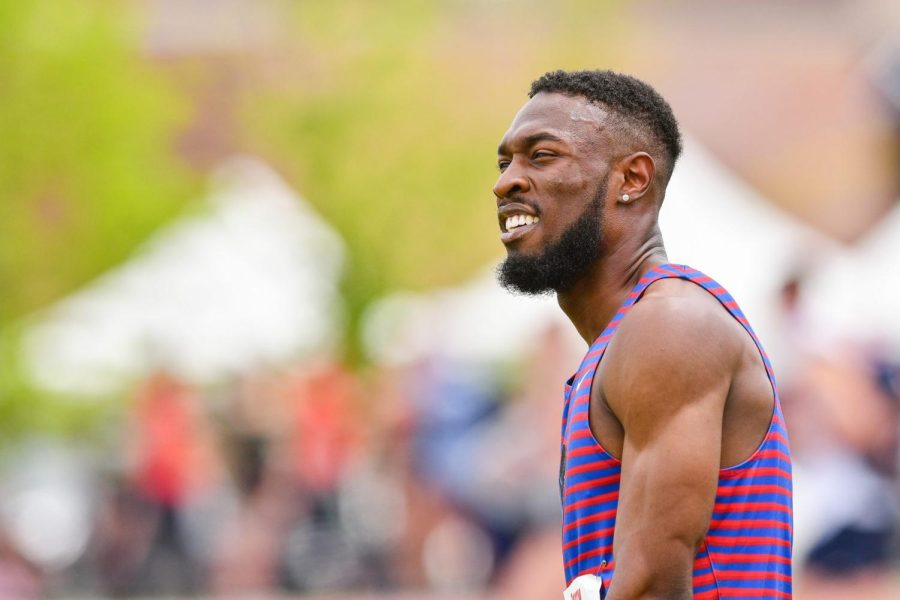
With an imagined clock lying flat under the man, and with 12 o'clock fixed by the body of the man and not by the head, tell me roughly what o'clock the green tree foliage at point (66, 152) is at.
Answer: The green tree foliage is roughly at 2 o'clock from the man.

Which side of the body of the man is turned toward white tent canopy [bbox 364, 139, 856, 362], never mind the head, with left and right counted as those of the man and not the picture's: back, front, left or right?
right

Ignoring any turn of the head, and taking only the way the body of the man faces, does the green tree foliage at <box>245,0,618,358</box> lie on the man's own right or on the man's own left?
on the man's own right

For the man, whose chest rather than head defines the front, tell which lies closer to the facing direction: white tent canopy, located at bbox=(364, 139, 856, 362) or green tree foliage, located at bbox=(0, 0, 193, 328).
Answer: the green tree foliage

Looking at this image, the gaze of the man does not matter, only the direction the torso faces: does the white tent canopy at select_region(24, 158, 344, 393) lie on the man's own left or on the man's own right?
on the man's own right

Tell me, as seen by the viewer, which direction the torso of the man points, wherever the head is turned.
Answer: to the viewer's left

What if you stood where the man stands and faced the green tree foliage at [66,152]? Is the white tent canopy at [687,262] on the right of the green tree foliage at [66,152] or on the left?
right
